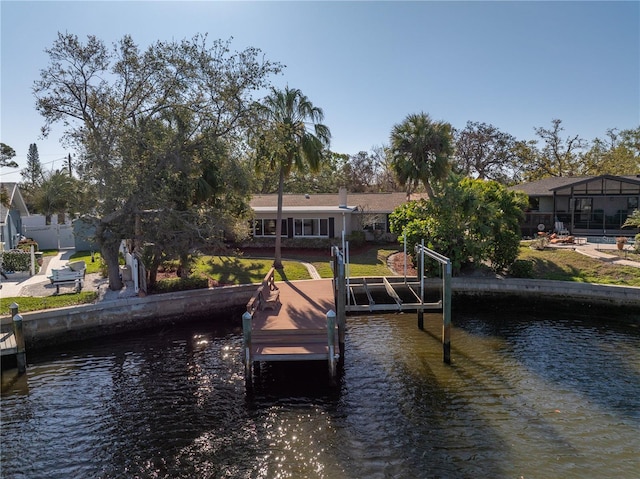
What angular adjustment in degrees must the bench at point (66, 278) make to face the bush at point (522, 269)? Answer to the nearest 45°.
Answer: approximately 135° to its left

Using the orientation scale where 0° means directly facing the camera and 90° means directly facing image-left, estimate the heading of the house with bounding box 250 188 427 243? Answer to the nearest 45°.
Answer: approximately 0°

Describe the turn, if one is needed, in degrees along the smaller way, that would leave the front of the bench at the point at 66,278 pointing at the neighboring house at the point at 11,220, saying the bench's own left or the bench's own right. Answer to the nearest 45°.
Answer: approximately 135° to the bench's own right

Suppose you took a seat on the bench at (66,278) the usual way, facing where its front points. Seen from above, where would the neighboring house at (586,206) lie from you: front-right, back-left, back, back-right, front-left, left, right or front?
back-left

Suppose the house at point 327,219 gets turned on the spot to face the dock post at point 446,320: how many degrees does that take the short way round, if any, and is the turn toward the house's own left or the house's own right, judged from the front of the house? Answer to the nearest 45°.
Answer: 0° — it already faces it

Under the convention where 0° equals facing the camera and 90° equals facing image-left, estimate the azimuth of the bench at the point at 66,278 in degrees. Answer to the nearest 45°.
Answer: approximately 45°

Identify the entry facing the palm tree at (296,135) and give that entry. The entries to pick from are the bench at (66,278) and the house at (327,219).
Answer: the house

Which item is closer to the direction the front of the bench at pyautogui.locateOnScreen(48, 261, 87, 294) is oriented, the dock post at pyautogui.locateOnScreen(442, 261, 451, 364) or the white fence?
the dock post

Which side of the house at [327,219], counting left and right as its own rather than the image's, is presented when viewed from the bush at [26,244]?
right

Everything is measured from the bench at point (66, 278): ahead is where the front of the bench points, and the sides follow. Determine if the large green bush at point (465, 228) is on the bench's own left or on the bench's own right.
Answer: on the bench's own left

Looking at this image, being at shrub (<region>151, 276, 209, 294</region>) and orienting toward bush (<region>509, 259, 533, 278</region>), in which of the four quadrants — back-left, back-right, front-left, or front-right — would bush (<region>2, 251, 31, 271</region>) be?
back-left
